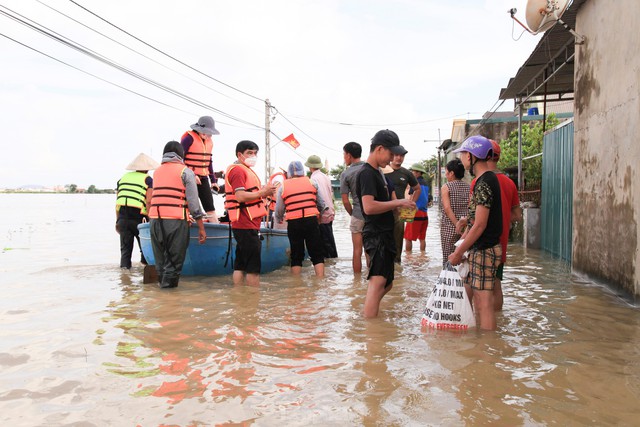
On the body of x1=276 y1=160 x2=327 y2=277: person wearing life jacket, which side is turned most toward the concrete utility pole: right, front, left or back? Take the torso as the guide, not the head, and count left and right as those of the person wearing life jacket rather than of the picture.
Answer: front

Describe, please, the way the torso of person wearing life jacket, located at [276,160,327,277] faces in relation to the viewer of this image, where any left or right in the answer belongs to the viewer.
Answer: facing away from the viewer

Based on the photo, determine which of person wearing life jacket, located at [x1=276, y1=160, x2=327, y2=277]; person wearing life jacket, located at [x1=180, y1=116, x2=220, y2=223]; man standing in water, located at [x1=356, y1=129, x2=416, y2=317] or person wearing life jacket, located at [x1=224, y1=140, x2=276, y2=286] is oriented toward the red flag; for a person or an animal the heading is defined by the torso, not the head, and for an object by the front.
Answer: person wearing life jacket, located at [x1=276, y1=160, x2=327, y2=277]

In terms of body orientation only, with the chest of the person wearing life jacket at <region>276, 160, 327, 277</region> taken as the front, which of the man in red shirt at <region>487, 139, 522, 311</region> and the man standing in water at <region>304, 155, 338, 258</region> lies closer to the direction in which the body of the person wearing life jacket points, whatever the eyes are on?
the man standing in water

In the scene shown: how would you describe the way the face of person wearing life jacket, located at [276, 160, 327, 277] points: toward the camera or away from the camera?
away from the camera

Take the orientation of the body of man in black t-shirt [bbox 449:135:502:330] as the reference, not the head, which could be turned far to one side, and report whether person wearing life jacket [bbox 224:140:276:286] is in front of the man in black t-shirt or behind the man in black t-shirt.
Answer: in front

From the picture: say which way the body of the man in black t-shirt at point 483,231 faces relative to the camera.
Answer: to the viewer's left

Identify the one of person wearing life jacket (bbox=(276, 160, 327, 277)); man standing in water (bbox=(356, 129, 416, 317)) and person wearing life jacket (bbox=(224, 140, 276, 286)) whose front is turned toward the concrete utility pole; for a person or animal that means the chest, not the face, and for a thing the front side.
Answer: person wearing life jacket (bbox=(276, 160, 327, 277))

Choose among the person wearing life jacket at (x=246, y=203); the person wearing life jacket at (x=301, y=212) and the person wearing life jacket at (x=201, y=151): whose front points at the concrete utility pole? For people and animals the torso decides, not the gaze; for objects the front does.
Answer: the person wearing life jacket at (x=301, y=212)
